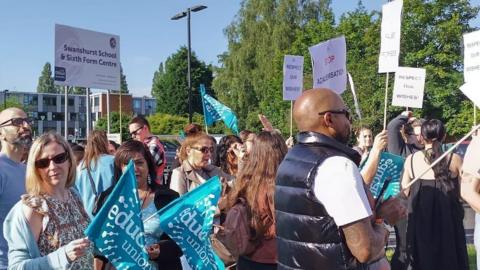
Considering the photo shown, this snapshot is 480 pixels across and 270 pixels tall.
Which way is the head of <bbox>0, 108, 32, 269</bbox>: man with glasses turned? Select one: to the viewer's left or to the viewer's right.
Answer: to the viewer's right

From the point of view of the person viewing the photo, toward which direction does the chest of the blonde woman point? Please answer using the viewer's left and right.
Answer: facing the viewer and to the right of the viewer

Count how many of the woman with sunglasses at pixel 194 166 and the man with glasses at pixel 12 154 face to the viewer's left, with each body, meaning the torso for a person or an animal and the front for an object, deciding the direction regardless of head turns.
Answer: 0

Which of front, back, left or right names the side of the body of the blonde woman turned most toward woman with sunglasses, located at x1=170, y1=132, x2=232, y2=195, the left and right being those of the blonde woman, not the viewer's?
left

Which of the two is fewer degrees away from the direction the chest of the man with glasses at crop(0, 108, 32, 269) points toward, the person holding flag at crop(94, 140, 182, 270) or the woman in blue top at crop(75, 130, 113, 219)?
the person holding flag

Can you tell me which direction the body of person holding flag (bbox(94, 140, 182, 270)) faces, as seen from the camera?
toward the camera

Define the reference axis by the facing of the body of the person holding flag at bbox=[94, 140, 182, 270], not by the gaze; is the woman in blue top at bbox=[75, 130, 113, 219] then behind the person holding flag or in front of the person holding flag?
behind

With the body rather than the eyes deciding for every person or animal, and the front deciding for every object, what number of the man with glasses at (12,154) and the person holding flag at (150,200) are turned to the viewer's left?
0
